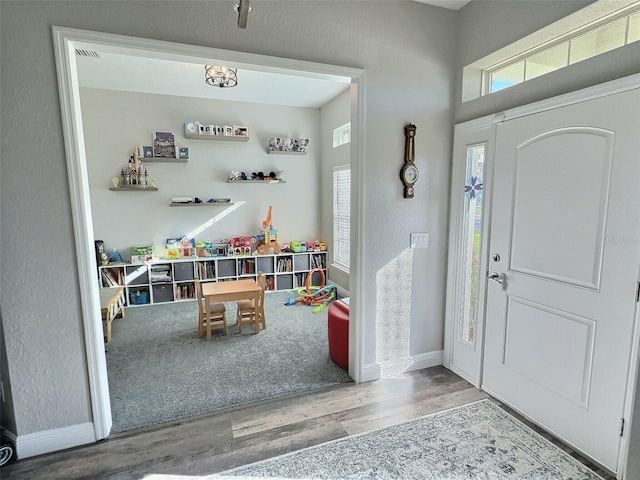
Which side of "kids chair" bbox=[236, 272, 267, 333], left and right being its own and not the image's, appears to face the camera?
left

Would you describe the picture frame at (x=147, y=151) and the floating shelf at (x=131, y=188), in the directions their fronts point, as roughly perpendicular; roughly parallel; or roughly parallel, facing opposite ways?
roughly parallel

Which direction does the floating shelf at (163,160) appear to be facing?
toward the camera

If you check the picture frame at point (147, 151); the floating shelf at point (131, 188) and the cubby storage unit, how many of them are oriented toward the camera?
3

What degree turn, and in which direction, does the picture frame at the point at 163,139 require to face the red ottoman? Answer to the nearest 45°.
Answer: approximately 45° to its left

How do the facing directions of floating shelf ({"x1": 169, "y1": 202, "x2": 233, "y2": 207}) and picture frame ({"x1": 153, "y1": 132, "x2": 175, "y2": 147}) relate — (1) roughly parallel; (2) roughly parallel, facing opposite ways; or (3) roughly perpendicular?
roughly parallel

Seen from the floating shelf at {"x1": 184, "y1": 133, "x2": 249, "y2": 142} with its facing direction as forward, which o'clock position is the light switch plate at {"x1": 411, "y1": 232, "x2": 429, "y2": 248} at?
The light switch plate is roughly at 11 o'clock from the floating shelf.

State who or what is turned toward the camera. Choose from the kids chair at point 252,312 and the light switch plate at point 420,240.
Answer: the light switch plate

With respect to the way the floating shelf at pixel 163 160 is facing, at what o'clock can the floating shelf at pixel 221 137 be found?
the floating shelf at pixel 221 137 is roughly at 9 o'clock from the floating shelf at pixel 163 160.

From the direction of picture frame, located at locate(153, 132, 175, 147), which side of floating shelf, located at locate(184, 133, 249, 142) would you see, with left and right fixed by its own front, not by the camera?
right

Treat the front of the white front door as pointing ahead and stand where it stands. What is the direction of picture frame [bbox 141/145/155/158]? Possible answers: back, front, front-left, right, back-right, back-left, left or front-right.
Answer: front-right

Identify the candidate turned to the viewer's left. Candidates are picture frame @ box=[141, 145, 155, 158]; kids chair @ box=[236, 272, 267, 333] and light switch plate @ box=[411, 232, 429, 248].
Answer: the kids chair

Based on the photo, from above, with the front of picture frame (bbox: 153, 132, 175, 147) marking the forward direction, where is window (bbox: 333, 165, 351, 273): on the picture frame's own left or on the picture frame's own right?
on the picture frame's own left

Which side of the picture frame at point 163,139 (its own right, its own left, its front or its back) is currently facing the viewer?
front

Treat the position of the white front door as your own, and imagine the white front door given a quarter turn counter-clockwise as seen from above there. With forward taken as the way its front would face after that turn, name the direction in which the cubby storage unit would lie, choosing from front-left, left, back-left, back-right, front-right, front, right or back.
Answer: back-right

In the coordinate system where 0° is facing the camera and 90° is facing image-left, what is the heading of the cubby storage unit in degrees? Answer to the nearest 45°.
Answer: approximately 0°

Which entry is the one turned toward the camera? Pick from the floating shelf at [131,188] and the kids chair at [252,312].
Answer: the floating shelf

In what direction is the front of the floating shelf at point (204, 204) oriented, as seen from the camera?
facing the viewer
